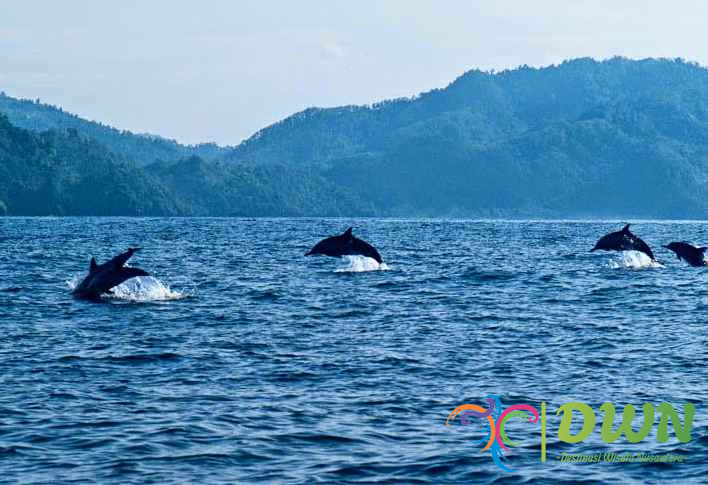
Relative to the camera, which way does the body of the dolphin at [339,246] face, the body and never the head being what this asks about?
to the viewer's left

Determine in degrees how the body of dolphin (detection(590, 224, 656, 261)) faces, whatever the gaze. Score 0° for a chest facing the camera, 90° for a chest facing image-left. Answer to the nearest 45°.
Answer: approximately 90°

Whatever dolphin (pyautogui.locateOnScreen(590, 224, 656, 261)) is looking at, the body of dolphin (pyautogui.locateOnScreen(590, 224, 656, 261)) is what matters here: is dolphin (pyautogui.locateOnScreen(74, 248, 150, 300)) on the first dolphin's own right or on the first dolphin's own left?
on the first dolphin's own left

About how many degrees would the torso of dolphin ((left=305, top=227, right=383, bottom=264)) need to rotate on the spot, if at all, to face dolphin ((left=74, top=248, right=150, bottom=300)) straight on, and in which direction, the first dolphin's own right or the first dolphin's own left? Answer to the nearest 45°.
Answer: approximately 45° to the first dolphin's own left

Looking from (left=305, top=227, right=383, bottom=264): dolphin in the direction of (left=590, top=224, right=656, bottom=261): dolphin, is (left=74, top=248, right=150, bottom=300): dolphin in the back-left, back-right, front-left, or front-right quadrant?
back-right

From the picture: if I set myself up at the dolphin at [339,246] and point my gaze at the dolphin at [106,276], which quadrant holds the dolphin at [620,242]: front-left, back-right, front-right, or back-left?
back-left

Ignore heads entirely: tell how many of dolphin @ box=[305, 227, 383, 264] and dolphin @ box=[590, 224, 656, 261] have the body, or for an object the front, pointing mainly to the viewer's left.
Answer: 2

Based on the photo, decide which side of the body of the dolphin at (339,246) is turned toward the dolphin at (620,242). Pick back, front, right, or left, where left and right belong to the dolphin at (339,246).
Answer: back

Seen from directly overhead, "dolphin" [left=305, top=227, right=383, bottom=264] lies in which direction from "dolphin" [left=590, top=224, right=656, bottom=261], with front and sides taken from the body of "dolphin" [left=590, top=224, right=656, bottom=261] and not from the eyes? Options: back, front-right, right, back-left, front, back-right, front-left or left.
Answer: front-left
